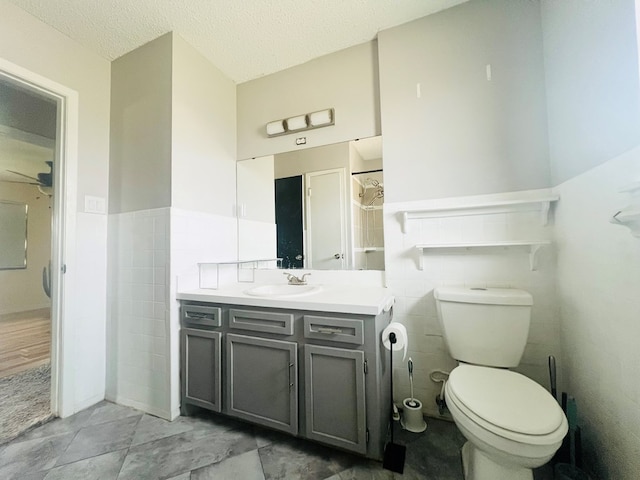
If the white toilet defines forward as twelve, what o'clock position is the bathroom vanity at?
The bathroom vanity is roughly at 4 o'clock from the white toilet.

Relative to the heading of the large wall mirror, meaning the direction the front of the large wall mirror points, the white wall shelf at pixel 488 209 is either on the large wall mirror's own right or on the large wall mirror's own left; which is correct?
on the large wall mirror's own left

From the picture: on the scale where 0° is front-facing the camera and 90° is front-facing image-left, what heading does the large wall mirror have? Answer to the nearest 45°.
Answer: approximately 45°

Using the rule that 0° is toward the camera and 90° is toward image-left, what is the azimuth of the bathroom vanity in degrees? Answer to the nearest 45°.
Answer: approximately 45°

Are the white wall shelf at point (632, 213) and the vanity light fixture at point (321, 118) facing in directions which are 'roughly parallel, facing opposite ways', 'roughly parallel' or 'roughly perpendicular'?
roughly perpendicular

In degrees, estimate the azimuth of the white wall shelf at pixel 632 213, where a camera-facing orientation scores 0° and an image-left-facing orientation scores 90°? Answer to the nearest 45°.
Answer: approximately 90°

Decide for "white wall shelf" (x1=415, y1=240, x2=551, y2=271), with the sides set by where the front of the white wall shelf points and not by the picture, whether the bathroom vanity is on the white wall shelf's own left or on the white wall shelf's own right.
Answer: on the white wall shelf's own right

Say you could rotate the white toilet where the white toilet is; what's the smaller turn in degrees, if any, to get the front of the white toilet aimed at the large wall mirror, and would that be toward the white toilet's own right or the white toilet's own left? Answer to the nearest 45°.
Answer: approximately 135° to the white toilet's own right

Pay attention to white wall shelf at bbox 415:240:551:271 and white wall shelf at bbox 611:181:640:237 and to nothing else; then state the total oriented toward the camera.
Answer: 1

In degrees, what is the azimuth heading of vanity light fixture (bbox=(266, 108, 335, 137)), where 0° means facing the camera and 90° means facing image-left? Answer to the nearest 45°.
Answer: approximately 45°
